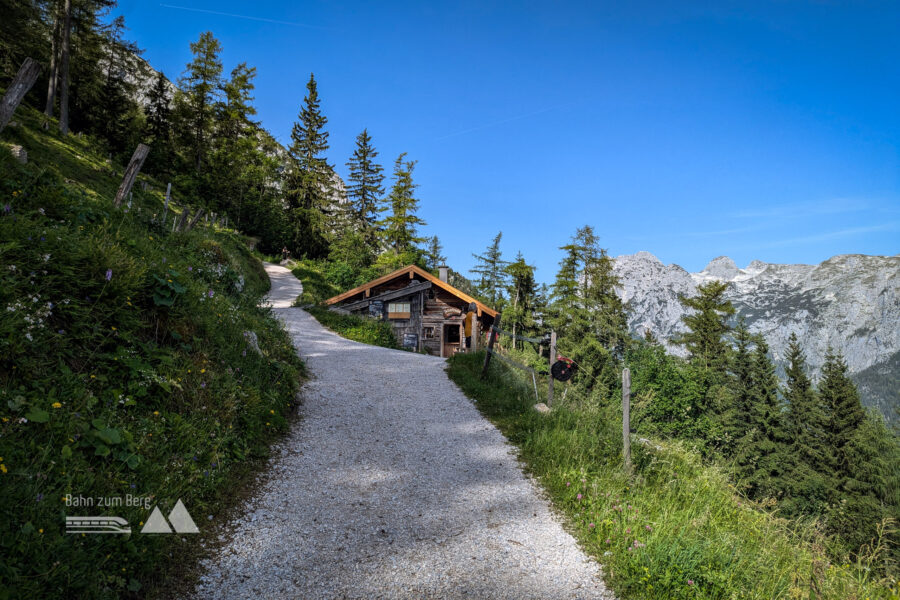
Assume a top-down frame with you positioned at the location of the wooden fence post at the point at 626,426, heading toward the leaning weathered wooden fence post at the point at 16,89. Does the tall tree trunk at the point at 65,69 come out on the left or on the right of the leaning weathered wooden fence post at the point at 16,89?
right

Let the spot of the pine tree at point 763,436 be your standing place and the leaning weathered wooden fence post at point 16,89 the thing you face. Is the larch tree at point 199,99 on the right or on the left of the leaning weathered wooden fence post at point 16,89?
right

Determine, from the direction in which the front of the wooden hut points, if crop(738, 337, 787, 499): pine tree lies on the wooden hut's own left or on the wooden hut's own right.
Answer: on the wooden hut's own left

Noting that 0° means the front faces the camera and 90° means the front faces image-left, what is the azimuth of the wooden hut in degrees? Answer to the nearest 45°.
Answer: approximately 0°

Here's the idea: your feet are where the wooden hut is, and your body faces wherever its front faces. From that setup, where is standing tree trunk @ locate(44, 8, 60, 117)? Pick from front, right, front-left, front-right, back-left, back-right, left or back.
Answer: right

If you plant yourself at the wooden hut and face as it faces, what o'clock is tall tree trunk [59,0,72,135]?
The tall tree trunk is roughly at 3 o'clock from the wooden hut.

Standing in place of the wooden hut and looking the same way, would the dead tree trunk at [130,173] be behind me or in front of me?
in front

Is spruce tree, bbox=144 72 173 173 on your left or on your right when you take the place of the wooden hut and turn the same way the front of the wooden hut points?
on your right

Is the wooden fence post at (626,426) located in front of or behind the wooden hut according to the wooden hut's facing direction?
in front
